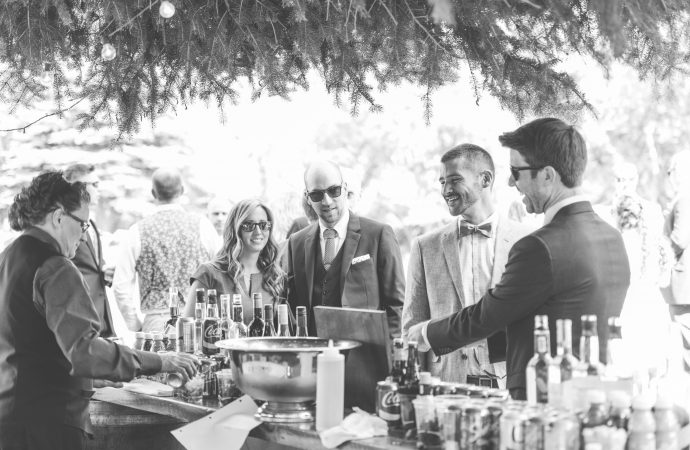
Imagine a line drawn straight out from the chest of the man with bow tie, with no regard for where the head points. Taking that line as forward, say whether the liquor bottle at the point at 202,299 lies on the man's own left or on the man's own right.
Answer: on the man's own right

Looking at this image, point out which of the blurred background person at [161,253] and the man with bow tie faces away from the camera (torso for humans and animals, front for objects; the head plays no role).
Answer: the blurred background person

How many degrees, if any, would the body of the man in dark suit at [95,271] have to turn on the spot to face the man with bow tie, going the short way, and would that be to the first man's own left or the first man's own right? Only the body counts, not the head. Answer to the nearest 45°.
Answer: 0° — they already face them

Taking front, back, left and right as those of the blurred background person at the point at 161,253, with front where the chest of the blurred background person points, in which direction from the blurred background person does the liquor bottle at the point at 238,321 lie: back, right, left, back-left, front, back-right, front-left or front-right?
back

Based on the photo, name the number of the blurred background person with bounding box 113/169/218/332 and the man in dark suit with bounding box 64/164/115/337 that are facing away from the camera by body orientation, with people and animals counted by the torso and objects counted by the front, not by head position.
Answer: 1

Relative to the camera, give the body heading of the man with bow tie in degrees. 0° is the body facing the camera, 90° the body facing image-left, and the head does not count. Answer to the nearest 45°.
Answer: approximately 0°

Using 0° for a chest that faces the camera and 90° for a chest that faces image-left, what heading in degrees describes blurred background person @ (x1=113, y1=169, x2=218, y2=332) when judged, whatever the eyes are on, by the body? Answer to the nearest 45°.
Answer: approximately 180°

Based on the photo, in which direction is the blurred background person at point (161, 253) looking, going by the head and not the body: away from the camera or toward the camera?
away from the camera

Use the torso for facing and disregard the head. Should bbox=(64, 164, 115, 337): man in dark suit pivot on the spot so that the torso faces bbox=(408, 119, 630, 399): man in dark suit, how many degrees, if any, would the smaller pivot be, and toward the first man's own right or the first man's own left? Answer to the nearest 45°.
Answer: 0° — they already face them

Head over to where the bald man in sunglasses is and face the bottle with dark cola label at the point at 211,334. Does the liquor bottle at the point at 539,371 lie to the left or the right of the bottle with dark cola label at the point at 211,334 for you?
left

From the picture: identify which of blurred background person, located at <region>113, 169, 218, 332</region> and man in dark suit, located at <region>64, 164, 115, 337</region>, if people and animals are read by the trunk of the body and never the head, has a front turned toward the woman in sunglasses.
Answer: the man in dark suit
